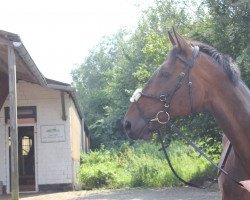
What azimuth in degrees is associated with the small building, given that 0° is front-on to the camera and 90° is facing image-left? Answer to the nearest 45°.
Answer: approximately 0°

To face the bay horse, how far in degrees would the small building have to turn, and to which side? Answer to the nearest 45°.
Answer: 0° — it already faces it

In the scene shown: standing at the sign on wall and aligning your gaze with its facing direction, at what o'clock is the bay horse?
The bay horse is roughly at 12 o'clock from the sign on wall.

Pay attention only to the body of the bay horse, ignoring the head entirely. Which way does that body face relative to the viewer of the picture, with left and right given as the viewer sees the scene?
facing to the left of the viewer

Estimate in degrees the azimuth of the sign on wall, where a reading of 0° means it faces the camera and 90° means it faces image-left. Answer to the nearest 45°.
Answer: approximately 0°

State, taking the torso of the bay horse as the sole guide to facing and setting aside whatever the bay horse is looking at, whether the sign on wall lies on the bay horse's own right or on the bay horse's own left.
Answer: on the bay horse's own right

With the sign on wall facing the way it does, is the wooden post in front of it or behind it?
in front
